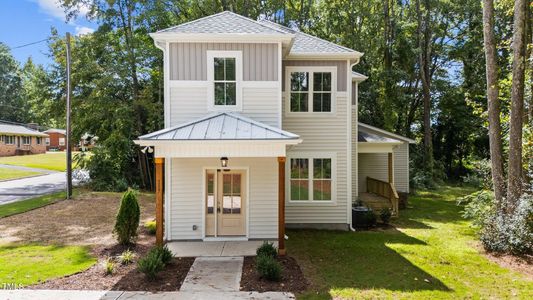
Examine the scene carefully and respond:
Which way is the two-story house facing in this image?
toward the camera

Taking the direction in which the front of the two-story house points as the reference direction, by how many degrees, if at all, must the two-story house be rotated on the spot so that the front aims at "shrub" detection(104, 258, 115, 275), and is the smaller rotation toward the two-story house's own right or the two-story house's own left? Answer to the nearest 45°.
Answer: approximately 45° to the two-story house's own right

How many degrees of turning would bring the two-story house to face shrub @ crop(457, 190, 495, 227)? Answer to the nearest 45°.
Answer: approximately 90° to its left

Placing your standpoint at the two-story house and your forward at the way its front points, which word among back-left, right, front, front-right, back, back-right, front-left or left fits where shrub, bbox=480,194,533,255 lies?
left

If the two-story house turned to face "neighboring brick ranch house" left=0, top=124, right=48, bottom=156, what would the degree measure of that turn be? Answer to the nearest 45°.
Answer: approximately 135° to its right

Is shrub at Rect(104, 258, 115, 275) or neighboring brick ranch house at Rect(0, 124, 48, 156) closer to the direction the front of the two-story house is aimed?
the shrub

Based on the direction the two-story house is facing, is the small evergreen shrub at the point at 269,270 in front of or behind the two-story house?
in front

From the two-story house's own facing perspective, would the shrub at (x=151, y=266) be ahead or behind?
ahead
